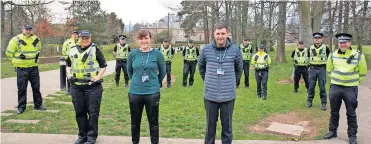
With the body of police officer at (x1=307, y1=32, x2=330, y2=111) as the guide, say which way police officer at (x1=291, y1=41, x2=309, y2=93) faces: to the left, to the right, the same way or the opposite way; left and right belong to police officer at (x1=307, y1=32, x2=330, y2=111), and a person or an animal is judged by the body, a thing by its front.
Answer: the same way

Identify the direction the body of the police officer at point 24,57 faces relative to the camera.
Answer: toward the camera

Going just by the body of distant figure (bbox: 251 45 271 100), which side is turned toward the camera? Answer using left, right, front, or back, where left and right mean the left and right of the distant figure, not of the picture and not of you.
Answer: front

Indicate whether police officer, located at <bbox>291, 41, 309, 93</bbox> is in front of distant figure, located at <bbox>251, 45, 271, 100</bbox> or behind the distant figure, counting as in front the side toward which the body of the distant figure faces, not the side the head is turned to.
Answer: behind

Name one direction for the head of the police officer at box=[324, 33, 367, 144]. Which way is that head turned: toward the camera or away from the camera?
toward the camera

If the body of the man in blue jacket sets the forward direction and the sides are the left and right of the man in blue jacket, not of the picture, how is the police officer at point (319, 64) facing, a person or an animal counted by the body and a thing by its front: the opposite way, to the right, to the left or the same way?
the same way

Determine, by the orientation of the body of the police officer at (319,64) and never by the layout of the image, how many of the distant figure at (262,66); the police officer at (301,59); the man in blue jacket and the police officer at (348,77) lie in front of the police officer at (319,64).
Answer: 2

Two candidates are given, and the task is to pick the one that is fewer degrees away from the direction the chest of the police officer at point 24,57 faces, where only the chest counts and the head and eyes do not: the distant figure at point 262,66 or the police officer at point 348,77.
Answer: the police officer

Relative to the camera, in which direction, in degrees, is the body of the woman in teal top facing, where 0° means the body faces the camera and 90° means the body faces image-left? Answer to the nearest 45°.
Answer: approximately 0°

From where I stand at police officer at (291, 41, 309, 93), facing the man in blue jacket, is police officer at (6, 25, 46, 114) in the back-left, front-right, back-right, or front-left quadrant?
front-right

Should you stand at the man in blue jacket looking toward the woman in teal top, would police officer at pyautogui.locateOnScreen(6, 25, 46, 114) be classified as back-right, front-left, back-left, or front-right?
front-right

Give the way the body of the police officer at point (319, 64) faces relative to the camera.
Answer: toward the camera

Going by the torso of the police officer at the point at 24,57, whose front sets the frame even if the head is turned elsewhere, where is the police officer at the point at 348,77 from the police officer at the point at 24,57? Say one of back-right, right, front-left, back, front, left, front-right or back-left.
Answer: front-left
